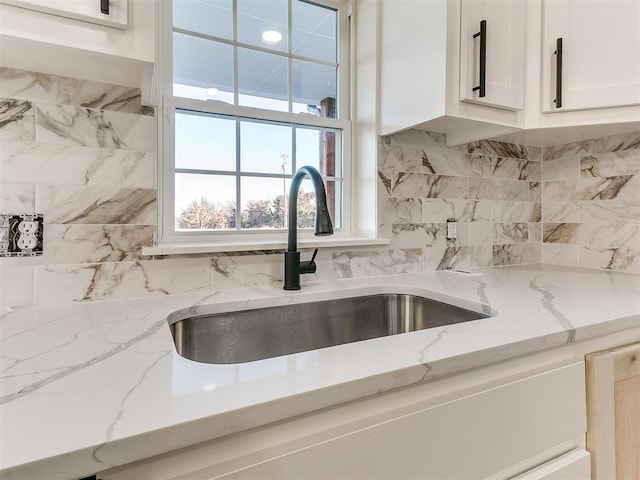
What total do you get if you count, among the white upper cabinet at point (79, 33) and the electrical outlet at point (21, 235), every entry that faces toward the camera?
2

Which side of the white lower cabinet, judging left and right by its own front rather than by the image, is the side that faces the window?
back

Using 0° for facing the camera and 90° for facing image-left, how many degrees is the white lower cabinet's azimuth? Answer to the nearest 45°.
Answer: approximately 315°

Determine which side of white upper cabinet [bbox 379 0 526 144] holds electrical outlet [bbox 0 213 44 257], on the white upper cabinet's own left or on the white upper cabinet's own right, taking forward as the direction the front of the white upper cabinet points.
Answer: on the white upper cabinet's own right

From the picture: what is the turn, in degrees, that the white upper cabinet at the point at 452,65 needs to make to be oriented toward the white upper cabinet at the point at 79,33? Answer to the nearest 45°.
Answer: approximately 90° to its right

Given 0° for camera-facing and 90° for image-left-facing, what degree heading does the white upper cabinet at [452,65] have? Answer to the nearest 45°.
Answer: approximately 315°

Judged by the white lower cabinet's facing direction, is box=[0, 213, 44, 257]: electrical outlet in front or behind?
behind
